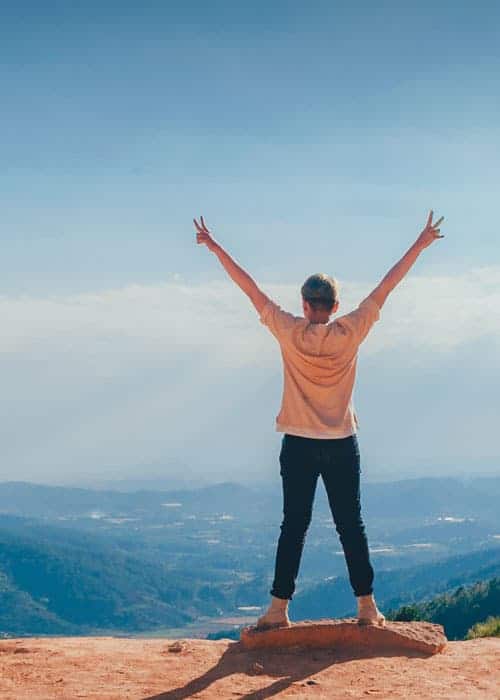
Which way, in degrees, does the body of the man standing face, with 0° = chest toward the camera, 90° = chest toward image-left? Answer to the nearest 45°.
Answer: approximately 180°

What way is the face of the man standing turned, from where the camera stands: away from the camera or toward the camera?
away from the camera
